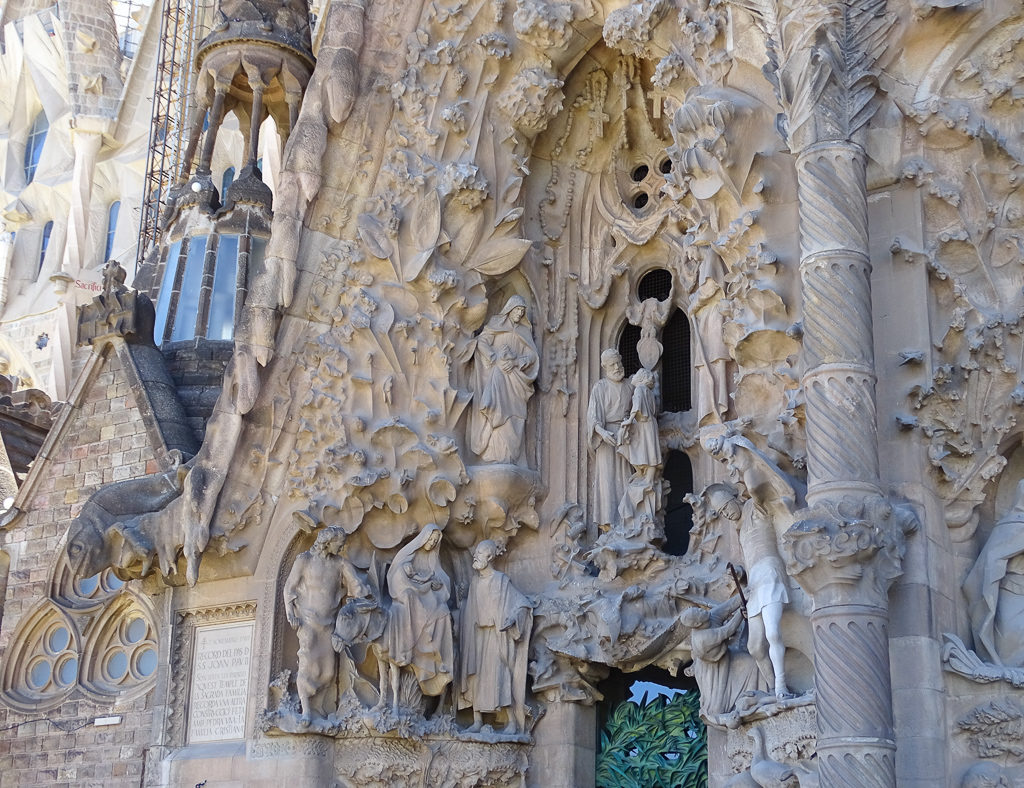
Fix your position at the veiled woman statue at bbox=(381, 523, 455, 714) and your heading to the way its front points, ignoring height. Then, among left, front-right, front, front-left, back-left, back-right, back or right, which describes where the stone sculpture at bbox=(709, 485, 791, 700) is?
front-left

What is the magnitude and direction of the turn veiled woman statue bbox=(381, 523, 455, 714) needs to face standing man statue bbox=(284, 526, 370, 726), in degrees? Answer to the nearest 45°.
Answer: approximately 90° to its right

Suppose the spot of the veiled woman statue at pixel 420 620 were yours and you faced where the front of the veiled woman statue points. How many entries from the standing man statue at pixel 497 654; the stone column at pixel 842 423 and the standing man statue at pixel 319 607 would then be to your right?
1

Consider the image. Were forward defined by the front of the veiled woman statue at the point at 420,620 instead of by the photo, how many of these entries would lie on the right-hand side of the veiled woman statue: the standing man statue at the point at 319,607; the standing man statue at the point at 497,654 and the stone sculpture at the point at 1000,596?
1

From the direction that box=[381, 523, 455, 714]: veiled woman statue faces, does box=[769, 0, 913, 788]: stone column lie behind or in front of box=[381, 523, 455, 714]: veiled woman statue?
in front

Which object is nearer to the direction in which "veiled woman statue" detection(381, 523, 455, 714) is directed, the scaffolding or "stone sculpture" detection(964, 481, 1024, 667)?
the stone sculpture

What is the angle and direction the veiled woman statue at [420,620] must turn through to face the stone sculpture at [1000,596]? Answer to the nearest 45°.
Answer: approximately 45° to its left

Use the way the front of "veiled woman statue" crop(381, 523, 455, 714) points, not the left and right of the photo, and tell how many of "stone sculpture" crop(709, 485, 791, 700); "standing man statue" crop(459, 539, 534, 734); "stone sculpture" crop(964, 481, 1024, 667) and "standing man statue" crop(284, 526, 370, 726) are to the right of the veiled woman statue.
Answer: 1

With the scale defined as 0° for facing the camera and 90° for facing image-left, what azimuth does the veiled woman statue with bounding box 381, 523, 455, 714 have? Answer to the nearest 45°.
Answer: approximately 0°

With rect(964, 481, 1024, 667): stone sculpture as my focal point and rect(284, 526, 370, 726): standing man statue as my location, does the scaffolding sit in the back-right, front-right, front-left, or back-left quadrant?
back-left

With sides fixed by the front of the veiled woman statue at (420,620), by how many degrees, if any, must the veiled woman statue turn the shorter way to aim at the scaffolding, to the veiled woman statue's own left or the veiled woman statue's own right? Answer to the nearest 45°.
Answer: approximately 135° to the veiled woman statue's own right

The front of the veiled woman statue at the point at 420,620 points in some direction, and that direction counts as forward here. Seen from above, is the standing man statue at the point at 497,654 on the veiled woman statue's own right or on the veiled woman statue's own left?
on the veiled woman statue's own left

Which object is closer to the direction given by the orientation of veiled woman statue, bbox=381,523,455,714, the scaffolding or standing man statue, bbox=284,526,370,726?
the standing man statue
